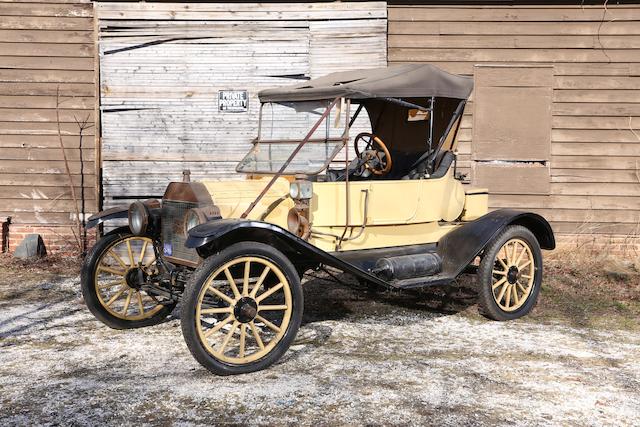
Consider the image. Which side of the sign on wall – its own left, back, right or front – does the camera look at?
front

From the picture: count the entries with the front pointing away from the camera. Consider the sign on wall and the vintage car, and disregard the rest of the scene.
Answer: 0

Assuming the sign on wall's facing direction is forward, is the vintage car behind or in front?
in front

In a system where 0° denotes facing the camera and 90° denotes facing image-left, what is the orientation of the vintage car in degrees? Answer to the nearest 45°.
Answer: approximately 45°

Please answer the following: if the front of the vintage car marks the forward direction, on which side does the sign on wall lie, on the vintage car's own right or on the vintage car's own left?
on the vintage car's own right
